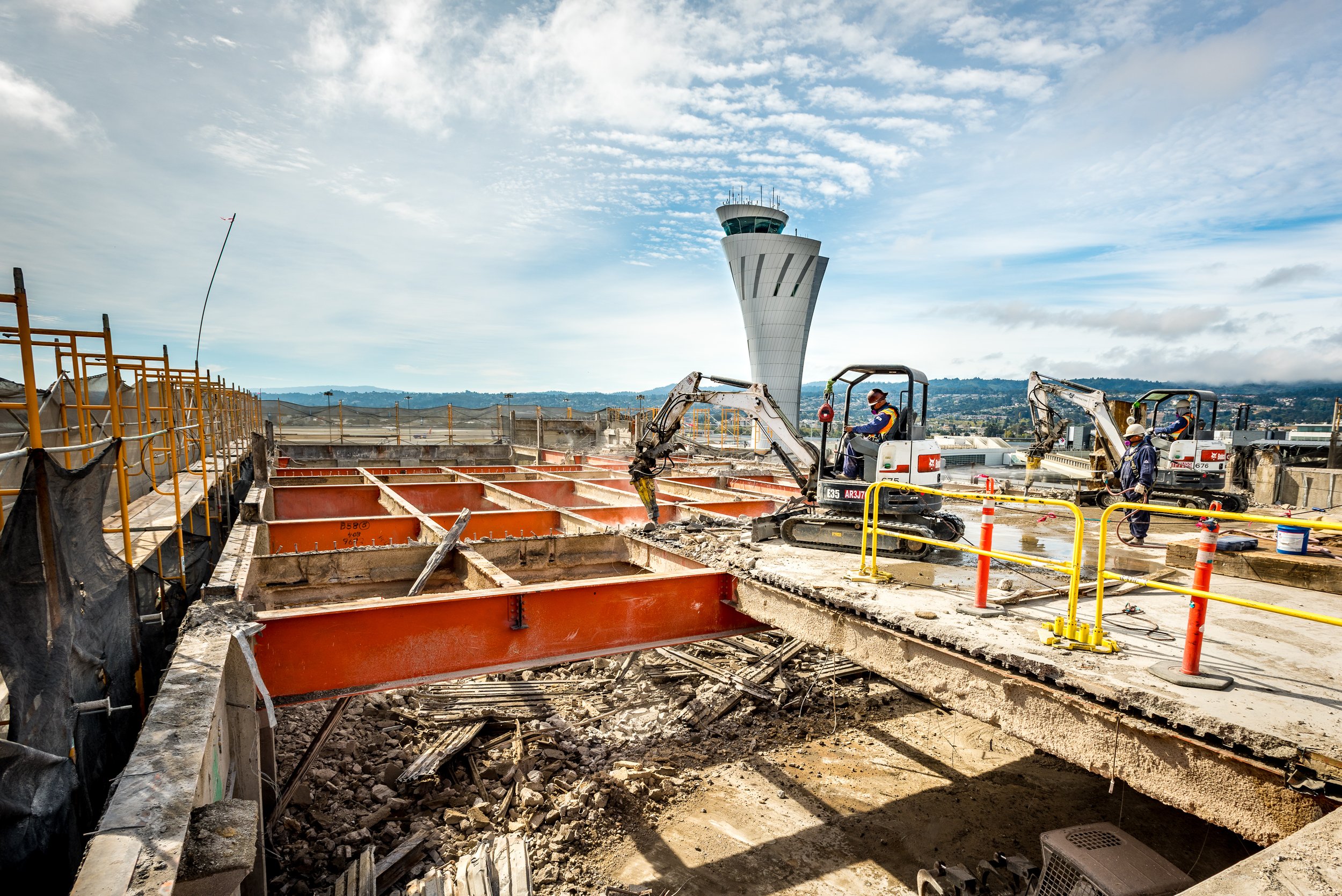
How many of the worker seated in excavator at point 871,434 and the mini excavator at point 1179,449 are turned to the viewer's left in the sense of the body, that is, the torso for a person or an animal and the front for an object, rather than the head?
2

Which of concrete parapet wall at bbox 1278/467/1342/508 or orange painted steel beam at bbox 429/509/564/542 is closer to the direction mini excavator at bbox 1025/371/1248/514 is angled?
the orange painted steel beam

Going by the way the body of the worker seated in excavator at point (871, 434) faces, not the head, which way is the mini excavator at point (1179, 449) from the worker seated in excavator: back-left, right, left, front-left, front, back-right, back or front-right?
back-right

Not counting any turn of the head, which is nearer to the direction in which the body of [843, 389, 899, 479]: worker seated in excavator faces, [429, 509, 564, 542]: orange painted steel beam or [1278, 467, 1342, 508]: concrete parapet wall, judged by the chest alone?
the orange painted steel beam

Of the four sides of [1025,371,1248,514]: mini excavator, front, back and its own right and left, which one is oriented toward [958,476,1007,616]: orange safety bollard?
left

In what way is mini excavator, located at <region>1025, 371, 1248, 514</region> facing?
to the viewer's left

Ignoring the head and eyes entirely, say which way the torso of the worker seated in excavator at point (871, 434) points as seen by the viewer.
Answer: to the viewer's left

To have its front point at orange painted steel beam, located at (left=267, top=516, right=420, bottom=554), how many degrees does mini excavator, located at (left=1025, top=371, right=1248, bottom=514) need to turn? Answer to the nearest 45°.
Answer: approximately 45° to its left

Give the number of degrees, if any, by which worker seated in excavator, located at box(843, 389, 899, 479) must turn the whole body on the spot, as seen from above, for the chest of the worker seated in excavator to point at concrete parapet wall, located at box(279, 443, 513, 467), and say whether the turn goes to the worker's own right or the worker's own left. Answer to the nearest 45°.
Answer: approximately 45° to the worker's own right

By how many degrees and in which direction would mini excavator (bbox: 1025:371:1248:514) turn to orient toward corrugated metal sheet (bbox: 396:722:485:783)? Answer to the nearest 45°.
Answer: approximately 45° to its left

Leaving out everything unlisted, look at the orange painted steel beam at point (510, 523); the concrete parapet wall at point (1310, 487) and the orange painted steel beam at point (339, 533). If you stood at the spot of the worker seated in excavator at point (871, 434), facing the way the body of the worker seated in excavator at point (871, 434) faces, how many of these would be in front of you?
2

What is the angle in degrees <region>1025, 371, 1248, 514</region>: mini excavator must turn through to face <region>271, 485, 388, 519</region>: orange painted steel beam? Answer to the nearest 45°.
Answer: approximately 45° to its left
